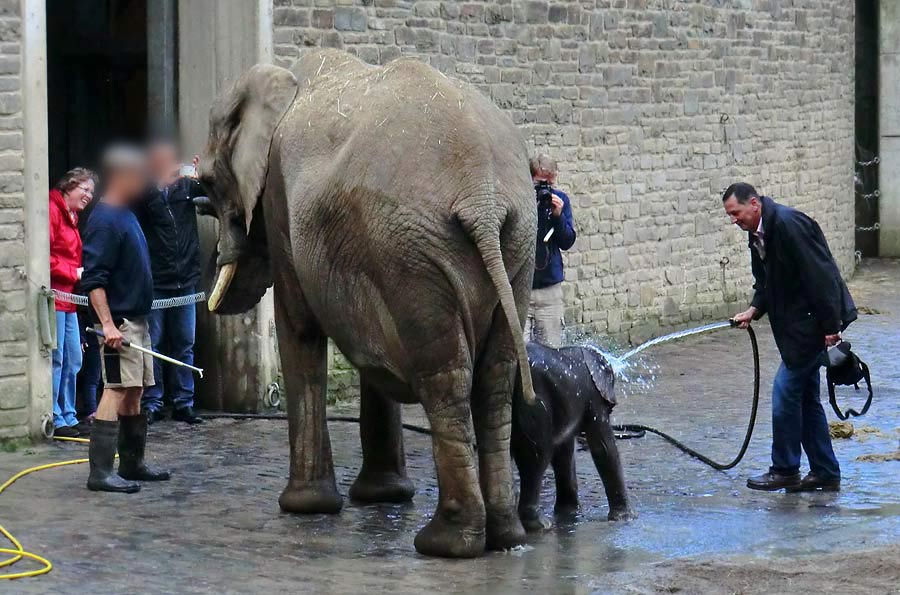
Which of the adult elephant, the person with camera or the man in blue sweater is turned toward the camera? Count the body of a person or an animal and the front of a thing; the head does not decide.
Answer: the person with camera

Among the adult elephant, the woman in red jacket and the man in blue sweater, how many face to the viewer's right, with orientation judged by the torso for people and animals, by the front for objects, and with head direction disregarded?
2

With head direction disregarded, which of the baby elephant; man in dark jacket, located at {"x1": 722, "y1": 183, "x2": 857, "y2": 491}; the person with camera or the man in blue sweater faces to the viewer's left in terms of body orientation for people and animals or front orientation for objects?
the man in dark jacket

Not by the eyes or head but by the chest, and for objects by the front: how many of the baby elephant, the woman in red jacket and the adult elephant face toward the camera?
0

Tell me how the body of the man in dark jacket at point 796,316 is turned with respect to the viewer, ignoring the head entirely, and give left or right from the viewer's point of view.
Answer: facing to the left of the viewer

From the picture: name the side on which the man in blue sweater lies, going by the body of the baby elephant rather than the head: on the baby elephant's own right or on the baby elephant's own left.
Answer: on the baby elephant's own left

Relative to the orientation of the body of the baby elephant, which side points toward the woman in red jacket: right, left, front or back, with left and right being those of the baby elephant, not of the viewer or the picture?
left

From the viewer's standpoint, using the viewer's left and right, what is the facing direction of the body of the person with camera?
facing the viewer

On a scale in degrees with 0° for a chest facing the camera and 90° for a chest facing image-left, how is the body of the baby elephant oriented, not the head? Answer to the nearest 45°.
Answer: approximately 225°

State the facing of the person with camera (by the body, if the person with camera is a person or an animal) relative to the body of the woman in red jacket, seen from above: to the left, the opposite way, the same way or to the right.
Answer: to the right

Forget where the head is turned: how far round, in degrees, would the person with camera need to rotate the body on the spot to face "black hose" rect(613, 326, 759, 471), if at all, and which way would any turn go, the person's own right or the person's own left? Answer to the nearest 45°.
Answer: approximately 45° to the person's own left

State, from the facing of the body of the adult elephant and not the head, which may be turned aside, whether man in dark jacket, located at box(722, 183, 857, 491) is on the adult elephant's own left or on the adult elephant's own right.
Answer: on the adult elephant's own right

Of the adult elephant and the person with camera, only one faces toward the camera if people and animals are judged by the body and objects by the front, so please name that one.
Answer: the person with camera

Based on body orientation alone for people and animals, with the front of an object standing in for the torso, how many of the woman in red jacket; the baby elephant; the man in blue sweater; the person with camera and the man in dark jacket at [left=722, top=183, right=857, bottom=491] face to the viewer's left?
1

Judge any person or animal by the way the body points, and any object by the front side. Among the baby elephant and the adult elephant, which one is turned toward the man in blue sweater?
the adult elephant

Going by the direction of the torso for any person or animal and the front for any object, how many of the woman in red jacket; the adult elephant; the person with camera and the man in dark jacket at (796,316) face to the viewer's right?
1

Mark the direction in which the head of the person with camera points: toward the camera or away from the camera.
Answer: toward the camera

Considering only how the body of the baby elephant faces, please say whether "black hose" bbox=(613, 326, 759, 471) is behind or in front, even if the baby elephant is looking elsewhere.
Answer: in front

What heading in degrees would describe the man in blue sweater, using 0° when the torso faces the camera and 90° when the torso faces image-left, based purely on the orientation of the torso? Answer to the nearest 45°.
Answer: approximately 270°

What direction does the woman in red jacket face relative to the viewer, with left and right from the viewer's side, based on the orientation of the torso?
facing to the right of the viewer
